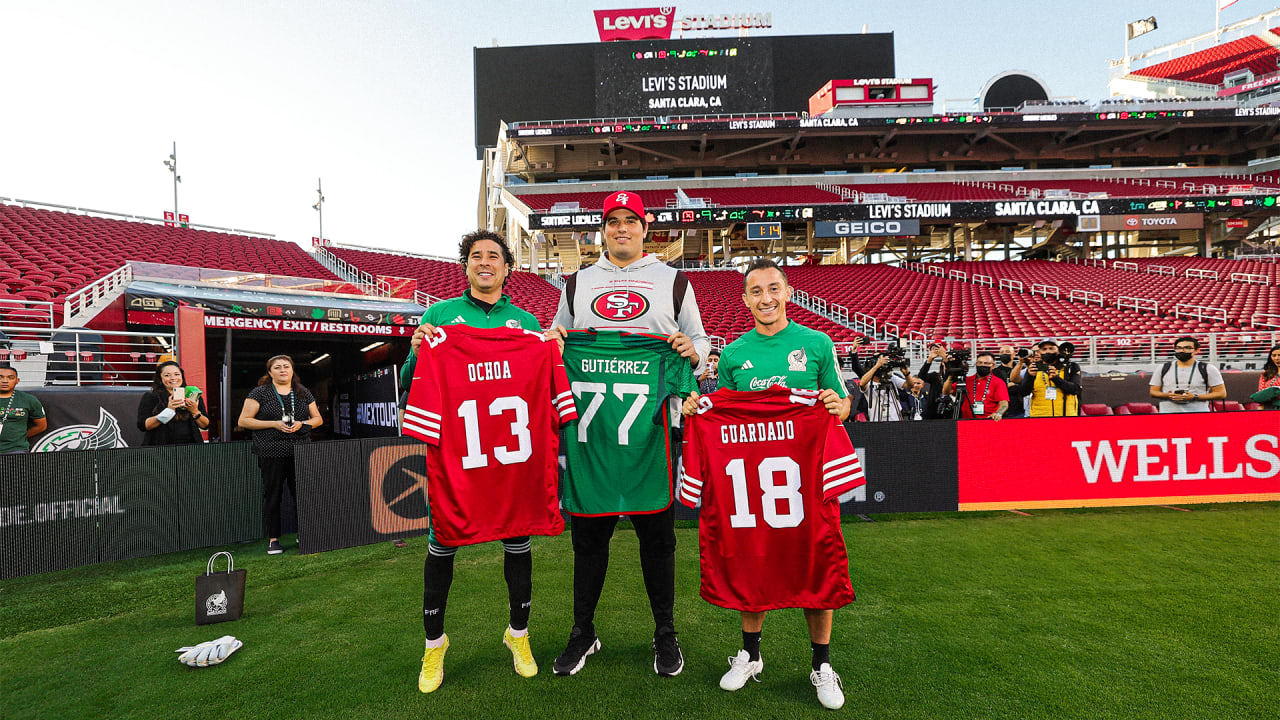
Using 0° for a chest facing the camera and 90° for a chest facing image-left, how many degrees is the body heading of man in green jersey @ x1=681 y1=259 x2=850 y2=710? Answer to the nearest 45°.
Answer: approximately 0°

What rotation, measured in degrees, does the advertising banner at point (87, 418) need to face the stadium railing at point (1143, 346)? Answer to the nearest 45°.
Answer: approximately 90° to its left

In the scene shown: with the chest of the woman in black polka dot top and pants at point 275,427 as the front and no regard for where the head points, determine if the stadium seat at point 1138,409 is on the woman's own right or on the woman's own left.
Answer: on the woman's own left

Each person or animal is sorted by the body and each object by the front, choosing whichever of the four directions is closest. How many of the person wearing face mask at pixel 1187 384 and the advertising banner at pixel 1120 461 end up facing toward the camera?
2

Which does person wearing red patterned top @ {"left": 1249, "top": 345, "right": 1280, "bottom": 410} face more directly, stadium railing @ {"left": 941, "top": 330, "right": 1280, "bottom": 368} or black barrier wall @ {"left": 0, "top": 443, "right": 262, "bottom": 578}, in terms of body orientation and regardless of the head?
the black barrier wall

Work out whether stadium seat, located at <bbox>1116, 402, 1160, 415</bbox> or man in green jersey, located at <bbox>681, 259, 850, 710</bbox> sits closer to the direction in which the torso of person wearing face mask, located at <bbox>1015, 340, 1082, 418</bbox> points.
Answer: the man in green jersey

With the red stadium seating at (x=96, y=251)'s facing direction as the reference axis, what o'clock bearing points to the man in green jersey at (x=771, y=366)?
The man in green jersey is roughly at 1 o'clock from the red stadium seating.
